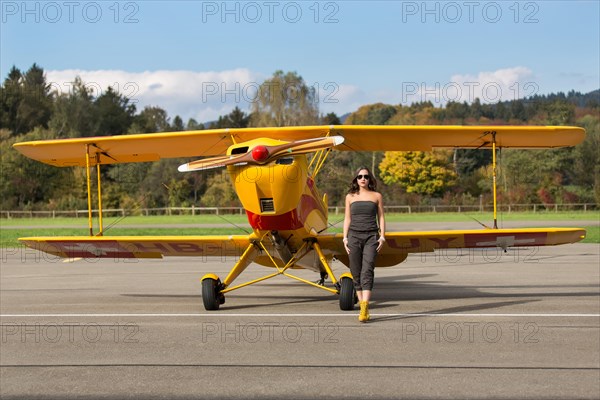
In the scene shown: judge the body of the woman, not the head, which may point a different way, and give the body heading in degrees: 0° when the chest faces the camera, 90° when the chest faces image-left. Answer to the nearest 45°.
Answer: approximately 0°

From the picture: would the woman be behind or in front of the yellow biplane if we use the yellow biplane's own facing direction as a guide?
in front

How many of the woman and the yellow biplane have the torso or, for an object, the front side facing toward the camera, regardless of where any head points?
2

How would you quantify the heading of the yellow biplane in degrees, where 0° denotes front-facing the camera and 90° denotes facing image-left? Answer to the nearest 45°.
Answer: approximately 0°
